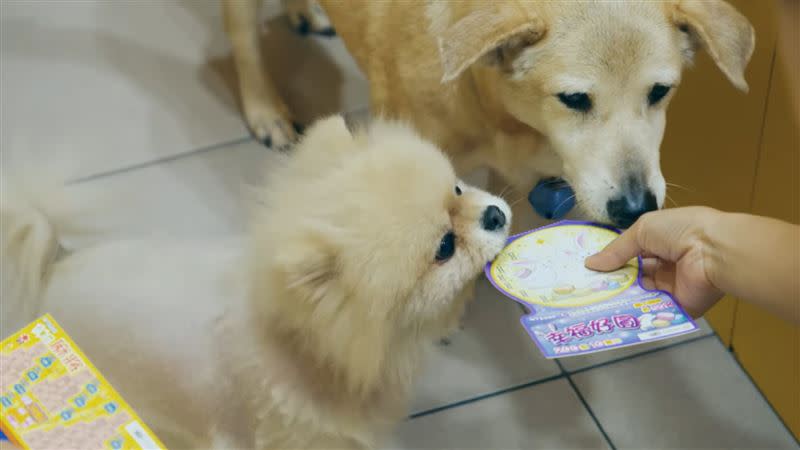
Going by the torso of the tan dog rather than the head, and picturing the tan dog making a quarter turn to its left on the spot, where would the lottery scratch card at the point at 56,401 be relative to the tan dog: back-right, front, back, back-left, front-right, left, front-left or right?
back

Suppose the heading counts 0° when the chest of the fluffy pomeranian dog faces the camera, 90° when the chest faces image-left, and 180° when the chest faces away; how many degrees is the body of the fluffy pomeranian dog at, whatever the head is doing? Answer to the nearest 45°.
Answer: approximately 270°

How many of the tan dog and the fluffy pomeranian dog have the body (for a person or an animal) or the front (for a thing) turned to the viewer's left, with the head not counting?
0

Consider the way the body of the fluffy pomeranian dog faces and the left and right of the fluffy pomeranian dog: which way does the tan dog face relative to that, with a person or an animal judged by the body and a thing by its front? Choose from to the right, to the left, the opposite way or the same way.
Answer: to the right

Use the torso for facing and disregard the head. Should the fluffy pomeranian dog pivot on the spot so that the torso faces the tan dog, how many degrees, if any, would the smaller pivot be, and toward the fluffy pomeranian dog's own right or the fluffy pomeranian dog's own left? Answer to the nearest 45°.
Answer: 0° — it already faces it

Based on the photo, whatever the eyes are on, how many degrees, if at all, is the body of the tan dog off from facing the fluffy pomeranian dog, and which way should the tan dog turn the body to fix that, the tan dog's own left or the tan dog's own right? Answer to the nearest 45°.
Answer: approximately 90° to the tan dog's own right

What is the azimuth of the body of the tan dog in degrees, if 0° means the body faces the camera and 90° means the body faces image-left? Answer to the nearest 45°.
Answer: approximately 315°
